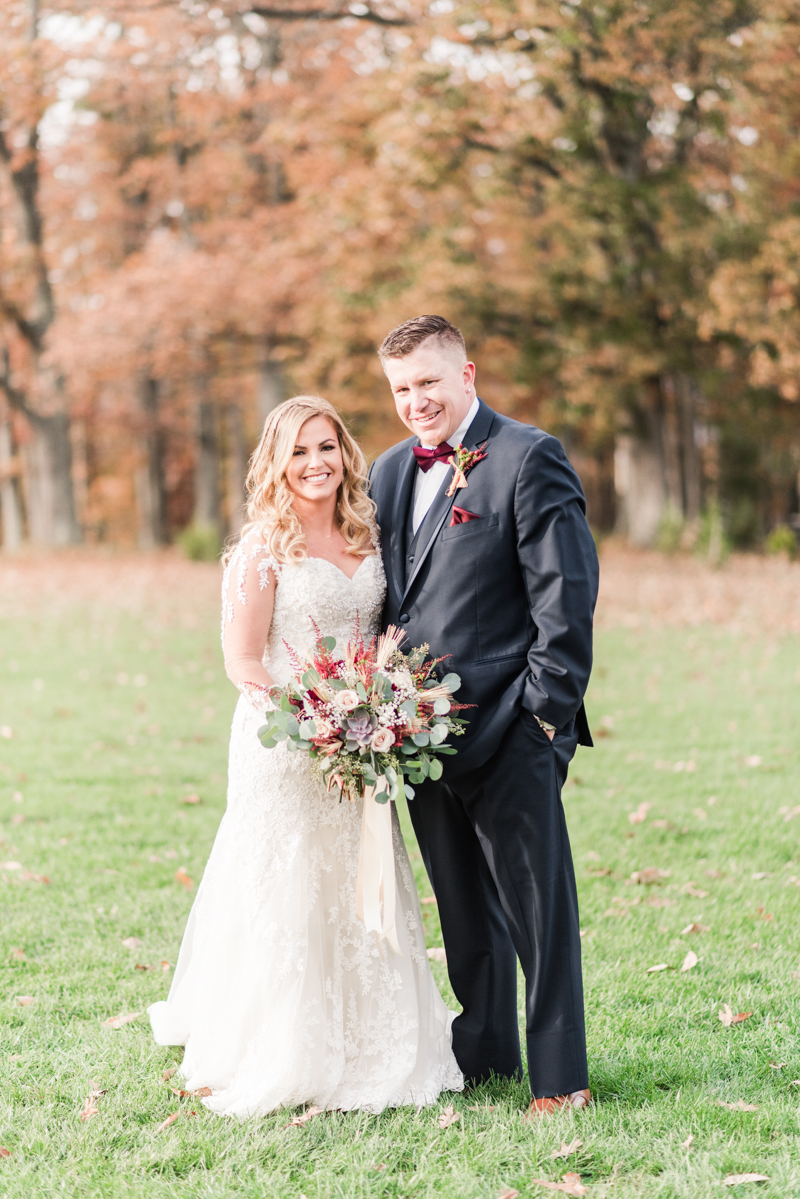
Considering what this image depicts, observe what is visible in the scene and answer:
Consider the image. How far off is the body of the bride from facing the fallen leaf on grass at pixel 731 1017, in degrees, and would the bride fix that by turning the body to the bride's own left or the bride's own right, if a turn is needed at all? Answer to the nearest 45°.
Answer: approximately 45° to the bride's own left

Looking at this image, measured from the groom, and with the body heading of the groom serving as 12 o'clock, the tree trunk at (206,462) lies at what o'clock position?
The tree trunk is roughly at 4 o'clock from the groom.

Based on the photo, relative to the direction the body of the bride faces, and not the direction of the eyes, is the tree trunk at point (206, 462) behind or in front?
behind

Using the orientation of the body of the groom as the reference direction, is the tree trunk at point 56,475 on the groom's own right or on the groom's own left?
on the groom's own right

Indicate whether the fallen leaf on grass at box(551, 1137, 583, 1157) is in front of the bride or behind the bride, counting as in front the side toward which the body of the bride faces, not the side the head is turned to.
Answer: in front

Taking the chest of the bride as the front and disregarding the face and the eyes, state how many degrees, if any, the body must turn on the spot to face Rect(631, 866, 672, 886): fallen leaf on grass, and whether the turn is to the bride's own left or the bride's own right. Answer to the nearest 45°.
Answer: approximately 90° to the bride's own left

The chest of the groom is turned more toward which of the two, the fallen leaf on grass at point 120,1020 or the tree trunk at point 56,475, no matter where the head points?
the fallen leaf on grass

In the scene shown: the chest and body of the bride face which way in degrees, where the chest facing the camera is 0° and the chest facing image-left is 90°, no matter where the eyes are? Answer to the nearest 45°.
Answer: approximately 315°

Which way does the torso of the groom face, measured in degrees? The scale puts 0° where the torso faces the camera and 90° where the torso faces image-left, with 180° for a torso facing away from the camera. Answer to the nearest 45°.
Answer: approximately 45°

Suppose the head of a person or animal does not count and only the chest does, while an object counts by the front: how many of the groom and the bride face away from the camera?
0
